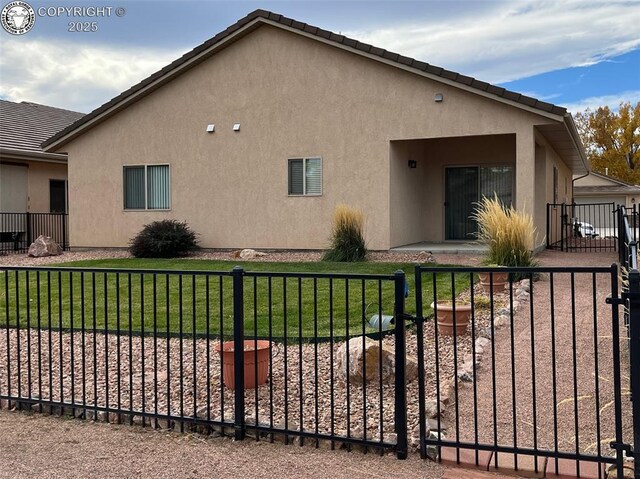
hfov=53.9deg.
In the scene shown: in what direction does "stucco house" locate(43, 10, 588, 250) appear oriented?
away from the camera

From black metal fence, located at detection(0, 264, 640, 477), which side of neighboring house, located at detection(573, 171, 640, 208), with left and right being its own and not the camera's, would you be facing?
front

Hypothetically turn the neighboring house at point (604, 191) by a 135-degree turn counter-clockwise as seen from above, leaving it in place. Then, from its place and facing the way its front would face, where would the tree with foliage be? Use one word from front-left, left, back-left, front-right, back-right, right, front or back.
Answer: front-left

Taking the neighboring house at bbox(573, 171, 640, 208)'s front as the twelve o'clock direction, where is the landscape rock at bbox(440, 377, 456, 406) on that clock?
The landscape rock is roughly at 12 o'clock from the neighboring house.

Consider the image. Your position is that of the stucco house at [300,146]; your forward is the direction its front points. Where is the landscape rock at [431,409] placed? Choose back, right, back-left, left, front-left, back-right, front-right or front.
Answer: back

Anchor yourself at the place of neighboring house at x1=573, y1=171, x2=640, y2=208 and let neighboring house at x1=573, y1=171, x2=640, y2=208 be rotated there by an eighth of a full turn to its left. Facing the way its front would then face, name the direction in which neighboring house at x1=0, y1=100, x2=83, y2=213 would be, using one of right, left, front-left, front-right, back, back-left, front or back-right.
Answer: right

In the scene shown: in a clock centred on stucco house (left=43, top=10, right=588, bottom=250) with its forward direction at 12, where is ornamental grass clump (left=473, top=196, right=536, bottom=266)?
The ornamental grass clump is roughly at 5 o'clock from the stucco house.

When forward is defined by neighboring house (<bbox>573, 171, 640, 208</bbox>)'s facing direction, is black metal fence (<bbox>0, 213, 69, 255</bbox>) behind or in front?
in front
